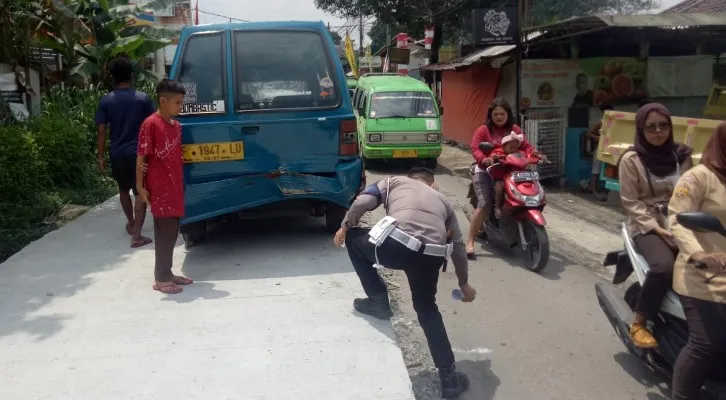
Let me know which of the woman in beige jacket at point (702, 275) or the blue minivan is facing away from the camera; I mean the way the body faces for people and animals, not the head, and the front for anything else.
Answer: the blue minivan

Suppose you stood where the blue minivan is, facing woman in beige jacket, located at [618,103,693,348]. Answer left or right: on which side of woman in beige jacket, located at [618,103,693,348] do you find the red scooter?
left

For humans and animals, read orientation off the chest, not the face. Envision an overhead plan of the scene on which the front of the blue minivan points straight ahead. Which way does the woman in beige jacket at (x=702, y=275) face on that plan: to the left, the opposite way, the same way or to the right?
the opposite way

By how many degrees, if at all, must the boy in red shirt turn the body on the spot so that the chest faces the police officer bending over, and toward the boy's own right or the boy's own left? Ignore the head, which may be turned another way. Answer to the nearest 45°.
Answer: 0° — they already face them

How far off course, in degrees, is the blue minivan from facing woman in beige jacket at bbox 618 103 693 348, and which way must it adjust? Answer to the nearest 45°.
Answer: approximately 135° to its right

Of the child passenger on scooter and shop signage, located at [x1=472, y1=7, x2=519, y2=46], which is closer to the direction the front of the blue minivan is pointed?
the shop signage

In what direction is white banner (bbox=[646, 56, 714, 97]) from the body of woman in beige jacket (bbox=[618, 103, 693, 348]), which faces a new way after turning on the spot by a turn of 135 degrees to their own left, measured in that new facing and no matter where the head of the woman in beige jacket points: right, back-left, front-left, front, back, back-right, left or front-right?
front

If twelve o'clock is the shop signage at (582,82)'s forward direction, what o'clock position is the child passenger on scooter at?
The child passenger on scooter is roughly at 12 o'clock from the shop signage.

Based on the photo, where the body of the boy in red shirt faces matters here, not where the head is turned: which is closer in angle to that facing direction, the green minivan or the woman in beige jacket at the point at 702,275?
the woman in beige jacket

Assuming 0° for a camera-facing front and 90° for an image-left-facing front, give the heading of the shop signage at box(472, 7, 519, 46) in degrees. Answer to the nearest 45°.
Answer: approximately 0°

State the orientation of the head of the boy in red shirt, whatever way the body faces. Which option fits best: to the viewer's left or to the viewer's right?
to the viewer's right

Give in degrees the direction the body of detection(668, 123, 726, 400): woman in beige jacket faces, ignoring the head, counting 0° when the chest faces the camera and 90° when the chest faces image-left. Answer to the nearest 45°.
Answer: approximately 315°
